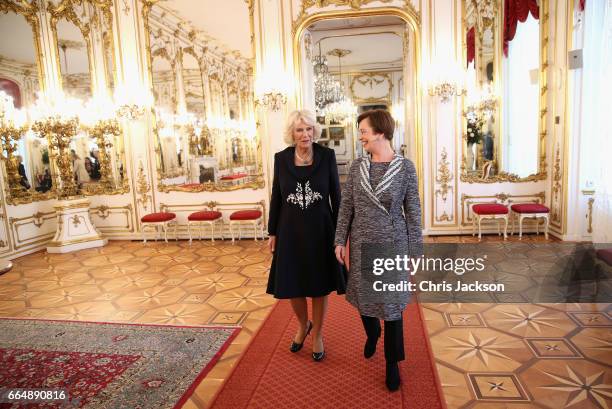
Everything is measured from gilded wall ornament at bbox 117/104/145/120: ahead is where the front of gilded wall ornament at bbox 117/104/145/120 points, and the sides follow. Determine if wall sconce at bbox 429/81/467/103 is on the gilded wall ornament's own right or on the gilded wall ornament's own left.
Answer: on the gilded wall ornament's own left

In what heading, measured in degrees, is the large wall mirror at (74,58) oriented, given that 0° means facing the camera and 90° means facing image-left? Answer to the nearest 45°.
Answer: approximately 315°

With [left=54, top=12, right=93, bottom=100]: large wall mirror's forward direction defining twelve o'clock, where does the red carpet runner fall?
The red carpet runner is roughly at 1 o'clock from the large wall mirror.

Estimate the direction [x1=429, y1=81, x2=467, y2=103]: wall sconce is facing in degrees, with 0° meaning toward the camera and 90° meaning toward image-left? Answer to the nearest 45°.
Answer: approximately 0°

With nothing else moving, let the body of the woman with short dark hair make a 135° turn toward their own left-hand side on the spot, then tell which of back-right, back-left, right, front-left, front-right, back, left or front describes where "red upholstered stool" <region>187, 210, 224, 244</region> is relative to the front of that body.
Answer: left

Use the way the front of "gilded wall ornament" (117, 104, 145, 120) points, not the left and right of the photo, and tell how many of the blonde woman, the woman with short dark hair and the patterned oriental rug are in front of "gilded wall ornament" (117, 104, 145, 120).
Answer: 3

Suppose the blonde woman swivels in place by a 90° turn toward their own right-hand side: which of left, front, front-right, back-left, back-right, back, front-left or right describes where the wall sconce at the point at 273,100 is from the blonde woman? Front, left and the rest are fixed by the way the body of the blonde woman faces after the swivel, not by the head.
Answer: right

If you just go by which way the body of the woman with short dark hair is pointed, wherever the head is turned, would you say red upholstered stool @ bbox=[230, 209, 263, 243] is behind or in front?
behind
